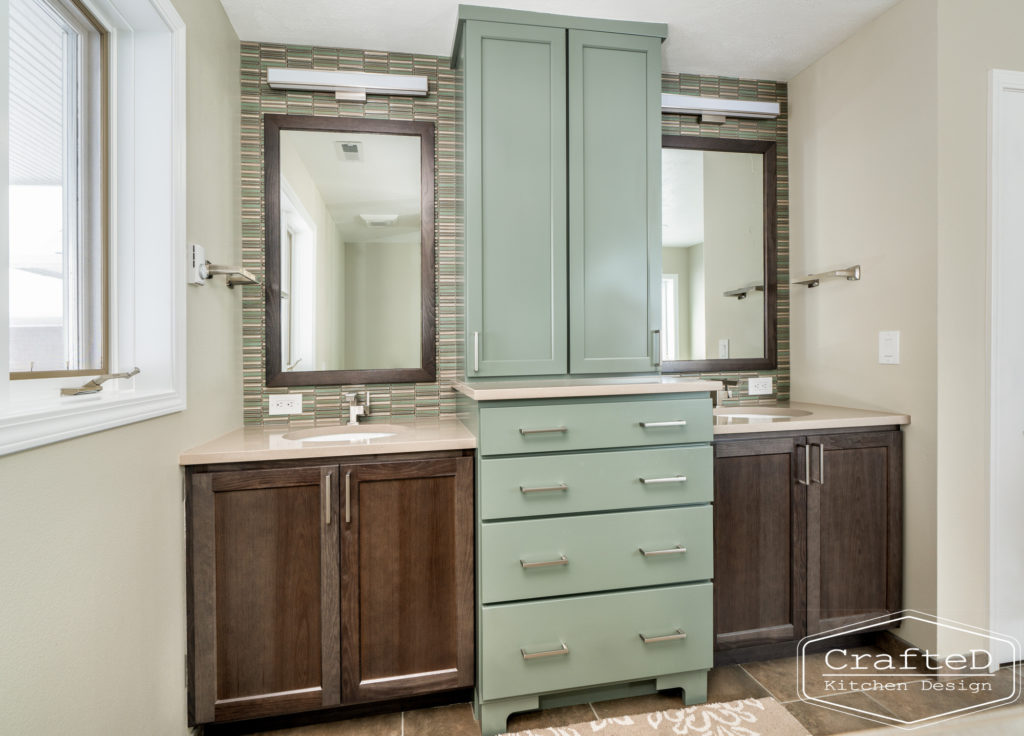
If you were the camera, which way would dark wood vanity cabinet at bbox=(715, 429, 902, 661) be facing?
facing the viewer and to the right of the viewer

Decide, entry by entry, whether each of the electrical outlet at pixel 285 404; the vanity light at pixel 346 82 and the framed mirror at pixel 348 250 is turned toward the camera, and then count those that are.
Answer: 3

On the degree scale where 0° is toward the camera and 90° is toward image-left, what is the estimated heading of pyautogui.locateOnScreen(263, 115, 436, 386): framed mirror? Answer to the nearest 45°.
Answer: approximately 0°

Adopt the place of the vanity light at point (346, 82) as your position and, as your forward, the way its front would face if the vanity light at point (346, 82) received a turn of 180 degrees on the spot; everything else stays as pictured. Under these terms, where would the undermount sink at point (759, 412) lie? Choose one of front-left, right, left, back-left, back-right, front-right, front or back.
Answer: right

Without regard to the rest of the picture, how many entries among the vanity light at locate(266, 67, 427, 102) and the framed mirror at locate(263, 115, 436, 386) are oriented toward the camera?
2
